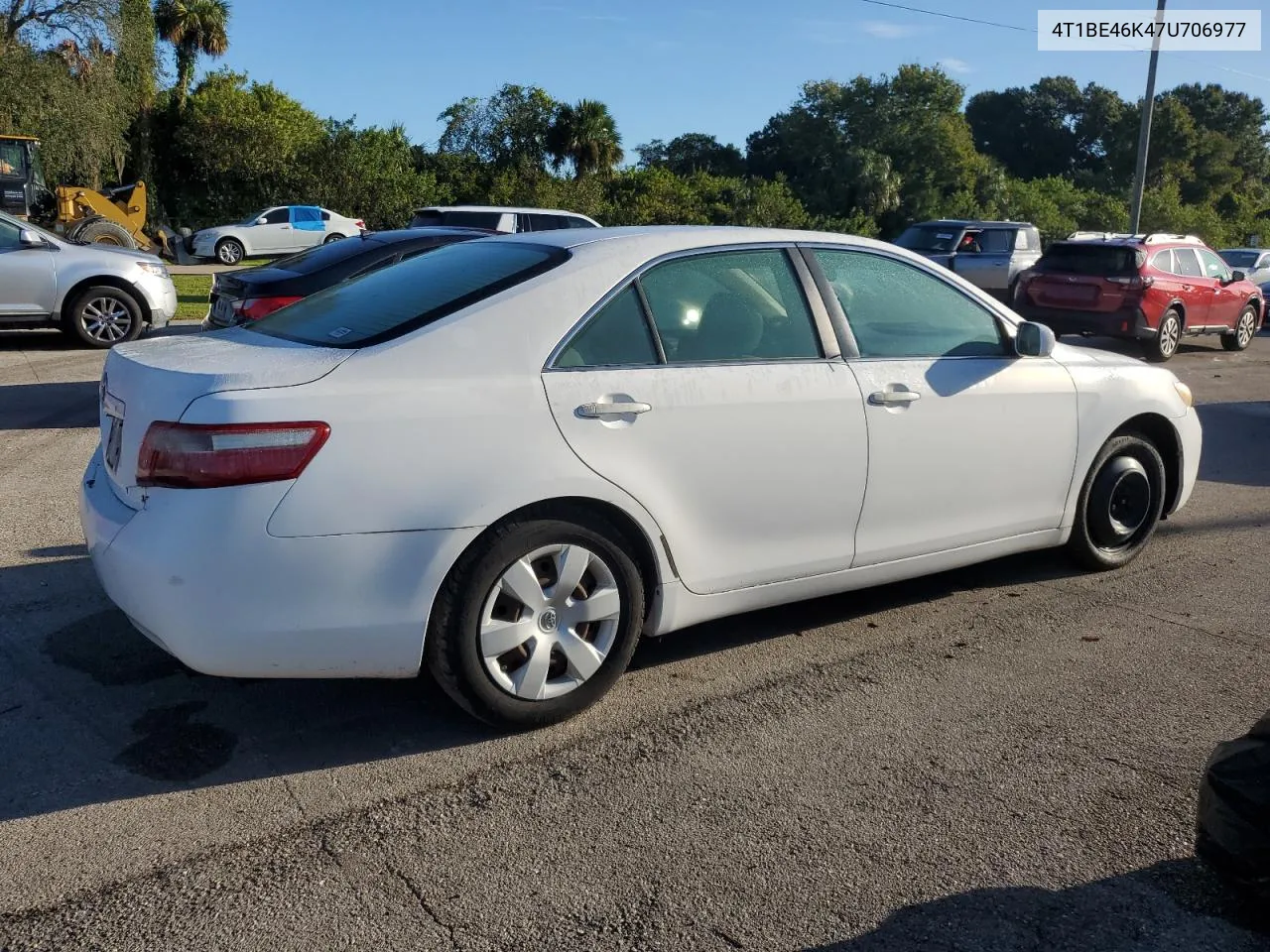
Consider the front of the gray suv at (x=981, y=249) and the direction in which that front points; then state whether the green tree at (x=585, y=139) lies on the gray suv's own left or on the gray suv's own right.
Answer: on the gray suv's own right

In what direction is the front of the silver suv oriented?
to the viewer's right

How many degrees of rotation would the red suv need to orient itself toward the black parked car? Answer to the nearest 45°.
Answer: approximately 180°

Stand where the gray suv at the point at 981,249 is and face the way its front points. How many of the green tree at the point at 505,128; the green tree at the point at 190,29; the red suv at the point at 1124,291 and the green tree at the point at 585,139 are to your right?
3

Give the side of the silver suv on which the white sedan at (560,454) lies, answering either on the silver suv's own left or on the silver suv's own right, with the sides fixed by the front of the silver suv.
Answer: on the silver suv's own right

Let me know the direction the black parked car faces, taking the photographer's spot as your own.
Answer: facing away from the viewer and to the right of the viewer

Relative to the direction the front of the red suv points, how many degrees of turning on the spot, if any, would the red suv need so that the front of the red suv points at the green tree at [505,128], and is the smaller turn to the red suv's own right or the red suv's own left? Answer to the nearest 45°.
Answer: approximately 90° to the red suv's own left

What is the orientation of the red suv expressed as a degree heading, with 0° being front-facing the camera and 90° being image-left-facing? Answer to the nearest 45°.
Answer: approximately 225°

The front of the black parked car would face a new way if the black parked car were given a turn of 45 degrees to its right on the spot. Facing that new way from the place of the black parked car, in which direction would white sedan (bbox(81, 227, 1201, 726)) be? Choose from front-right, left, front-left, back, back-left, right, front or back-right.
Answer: right

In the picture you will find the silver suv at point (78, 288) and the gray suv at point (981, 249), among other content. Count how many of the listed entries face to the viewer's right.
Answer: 1

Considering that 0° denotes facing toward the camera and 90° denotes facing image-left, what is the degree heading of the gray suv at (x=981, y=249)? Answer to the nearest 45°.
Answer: approximately 45°

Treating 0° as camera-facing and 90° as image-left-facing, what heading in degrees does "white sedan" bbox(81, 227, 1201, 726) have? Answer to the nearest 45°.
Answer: approximately 225°

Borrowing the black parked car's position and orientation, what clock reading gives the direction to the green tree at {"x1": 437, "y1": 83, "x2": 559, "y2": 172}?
The green tree is roughly at 11 o'clock from the black parked car.

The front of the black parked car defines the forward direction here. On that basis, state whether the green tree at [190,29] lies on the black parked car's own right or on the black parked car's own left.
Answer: on the black parked car's own left

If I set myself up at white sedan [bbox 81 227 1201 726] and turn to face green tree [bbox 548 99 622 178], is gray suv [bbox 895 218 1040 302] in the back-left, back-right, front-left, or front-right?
front-right

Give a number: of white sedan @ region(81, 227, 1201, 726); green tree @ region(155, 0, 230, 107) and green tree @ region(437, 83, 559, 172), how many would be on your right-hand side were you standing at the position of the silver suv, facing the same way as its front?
1

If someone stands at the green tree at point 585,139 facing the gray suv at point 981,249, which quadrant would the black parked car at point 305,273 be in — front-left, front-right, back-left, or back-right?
front-right
